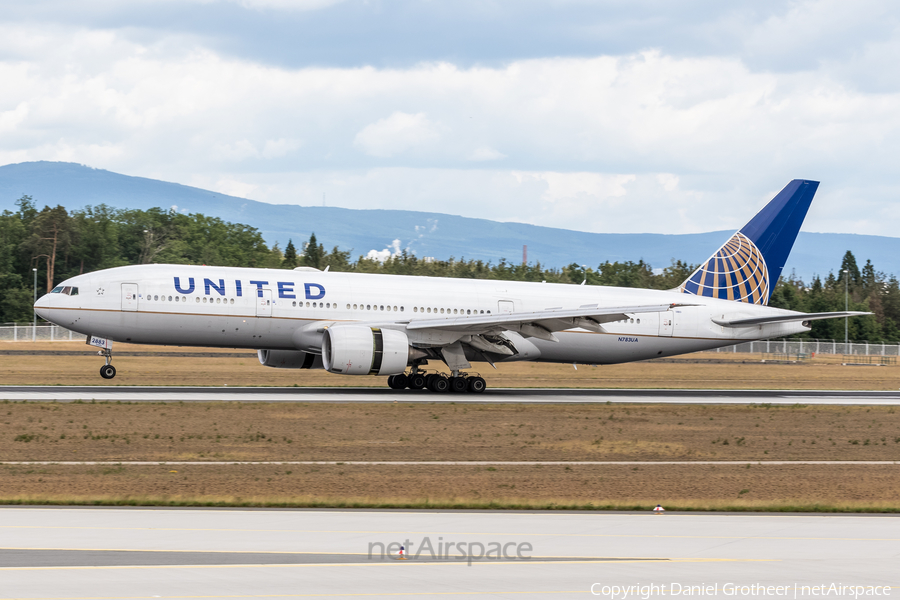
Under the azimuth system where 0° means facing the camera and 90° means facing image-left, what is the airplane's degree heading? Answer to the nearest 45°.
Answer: approximately 90°
